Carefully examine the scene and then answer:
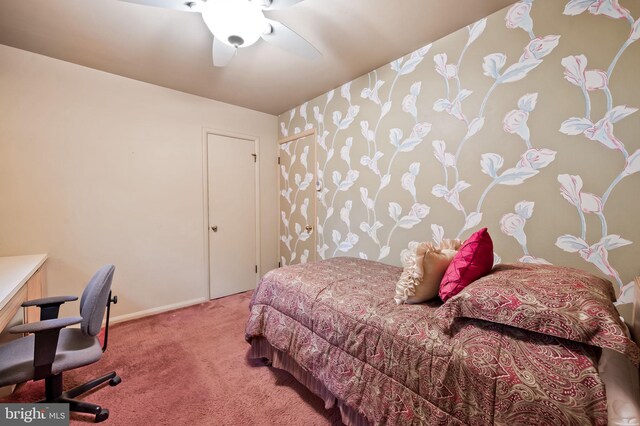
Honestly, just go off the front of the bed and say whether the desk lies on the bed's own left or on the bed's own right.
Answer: on the bed's own left

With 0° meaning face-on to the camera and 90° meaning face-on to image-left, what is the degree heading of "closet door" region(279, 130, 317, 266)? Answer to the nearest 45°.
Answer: approximately 45°

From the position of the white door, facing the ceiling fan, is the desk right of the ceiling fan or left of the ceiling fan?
right

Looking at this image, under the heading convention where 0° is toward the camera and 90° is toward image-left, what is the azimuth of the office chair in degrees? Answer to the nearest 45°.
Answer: approximately 90°

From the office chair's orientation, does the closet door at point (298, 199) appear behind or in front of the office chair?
behind
